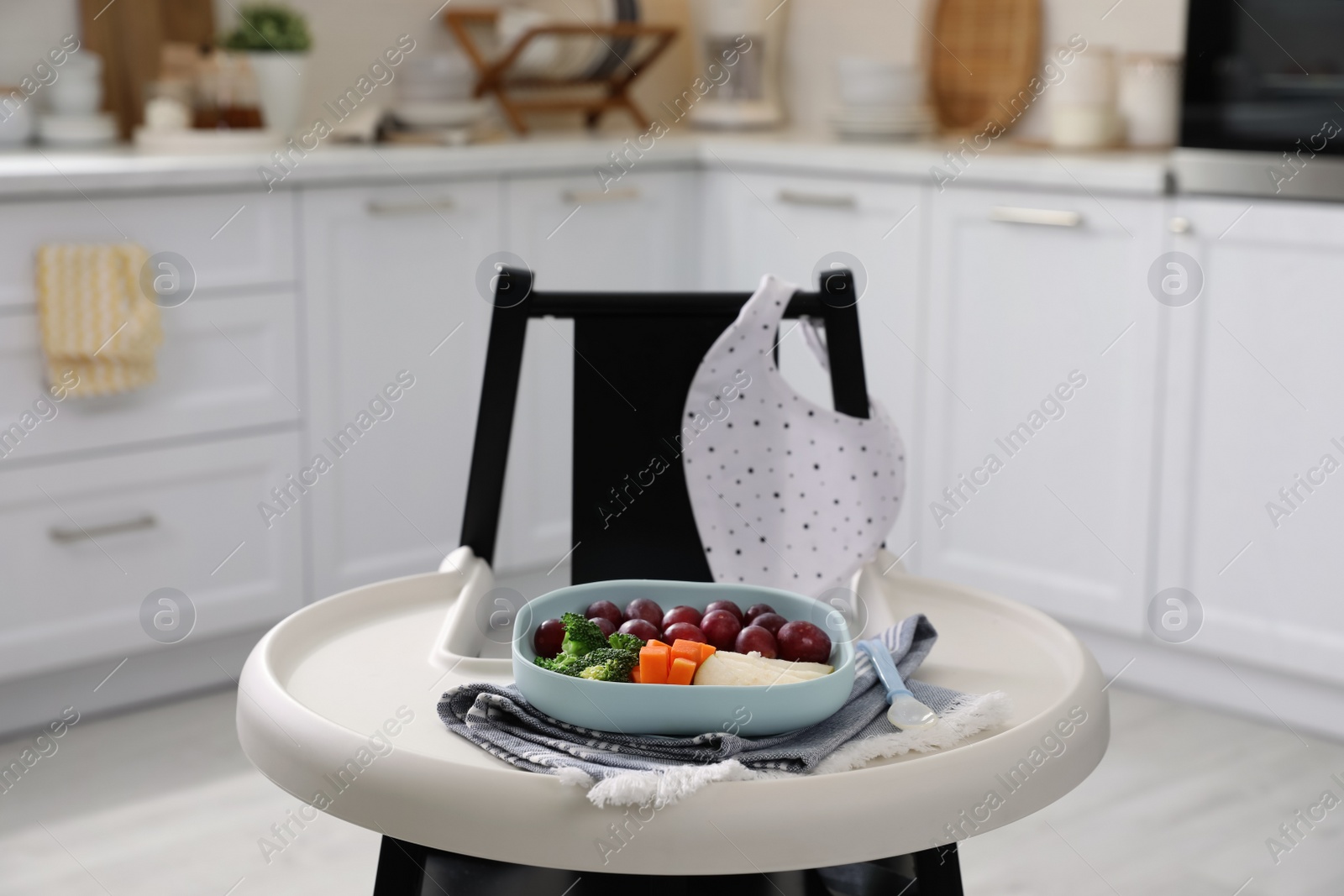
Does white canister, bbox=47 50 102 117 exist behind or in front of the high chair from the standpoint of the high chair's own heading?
behind

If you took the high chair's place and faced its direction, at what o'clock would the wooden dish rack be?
The wooden dish rack is roughly at 6 o'clock from the high chair.

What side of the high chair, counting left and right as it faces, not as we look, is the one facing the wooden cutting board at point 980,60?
back

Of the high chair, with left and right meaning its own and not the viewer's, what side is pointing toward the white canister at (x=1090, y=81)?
back

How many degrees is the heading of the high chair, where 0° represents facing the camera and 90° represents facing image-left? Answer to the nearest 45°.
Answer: approximately 0°
